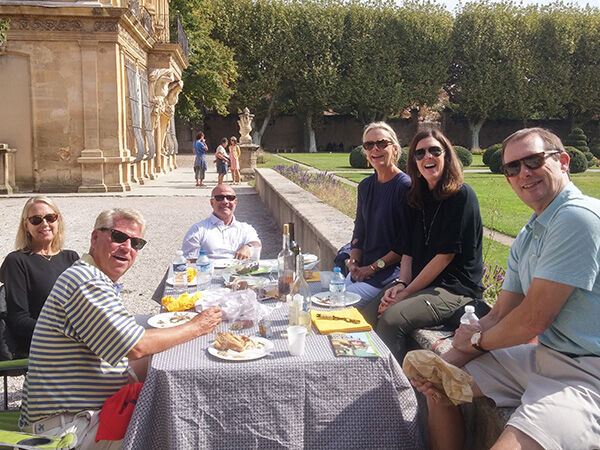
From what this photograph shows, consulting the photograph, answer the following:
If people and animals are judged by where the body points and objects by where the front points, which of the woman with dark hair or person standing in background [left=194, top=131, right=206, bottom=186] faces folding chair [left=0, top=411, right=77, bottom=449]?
the woman with dark hair

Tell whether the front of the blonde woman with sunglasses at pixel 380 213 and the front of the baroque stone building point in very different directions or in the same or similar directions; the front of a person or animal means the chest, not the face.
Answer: very different directions

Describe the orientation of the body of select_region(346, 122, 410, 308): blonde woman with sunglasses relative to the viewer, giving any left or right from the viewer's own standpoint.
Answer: facing the viewer and to the left of the viewer

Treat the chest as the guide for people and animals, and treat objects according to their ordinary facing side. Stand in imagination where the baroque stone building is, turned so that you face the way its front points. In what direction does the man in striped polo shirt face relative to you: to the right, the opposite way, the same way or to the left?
the same way

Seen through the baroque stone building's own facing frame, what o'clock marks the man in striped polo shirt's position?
The man in striped polo shirt is roughly at 3 o'clock from the baroque stone building.

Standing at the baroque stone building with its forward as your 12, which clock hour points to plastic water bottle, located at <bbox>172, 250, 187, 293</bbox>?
The plastic water bottle is roughly at 3 o'clock from the baroque stone building.

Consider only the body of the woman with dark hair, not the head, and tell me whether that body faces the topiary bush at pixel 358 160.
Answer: no

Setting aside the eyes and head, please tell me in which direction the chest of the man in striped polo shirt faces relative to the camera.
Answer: to the viewer's right

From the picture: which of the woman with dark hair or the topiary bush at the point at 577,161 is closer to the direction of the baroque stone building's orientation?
the topiary bush

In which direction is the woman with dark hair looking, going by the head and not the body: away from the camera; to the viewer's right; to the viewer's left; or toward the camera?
toward the camera

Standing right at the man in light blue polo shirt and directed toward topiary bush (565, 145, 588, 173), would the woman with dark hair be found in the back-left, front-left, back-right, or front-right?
front-left

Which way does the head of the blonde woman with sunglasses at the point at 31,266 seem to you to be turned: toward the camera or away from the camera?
toward the camera

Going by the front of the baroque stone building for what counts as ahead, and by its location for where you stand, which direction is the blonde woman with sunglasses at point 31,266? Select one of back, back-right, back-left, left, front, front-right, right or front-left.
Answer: right

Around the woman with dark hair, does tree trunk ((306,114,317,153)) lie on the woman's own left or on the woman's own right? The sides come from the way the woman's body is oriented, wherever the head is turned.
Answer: on the woman's own right

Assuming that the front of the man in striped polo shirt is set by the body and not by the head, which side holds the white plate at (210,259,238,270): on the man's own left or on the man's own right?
on the man's own left

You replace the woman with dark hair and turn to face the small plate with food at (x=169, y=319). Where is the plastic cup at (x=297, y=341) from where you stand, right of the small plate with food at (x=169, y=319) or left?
left
